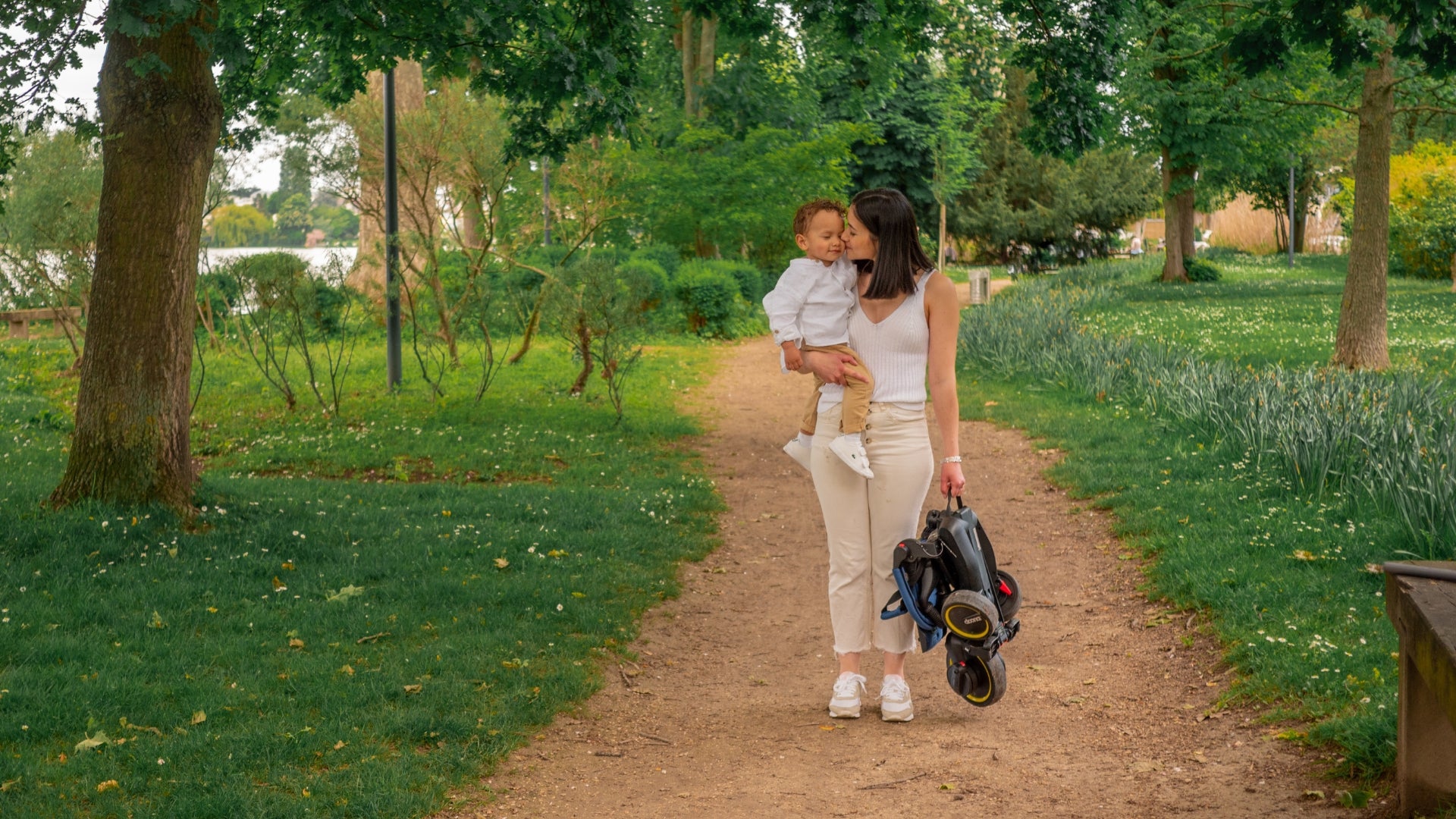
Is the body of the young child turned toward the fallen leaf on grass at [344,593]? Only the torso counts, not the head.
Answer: no

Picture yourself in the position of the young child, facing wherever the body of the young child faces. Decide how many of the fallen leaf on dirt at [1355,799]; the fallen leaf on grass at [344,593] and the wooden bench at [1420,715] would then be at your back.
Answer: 1

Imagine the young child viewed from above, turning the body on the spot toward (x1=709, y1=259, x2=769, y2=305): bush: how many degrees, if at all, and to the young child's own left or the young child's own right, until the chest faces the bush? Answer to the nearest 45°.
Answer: approximately 135° to the young child's own left

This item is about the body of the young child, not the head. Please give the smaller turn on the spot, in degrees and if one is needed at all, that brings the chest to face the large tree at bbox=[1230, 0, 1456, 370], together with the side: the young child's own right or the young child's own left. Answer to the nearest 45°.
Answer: approximately 90° to the young child's own left

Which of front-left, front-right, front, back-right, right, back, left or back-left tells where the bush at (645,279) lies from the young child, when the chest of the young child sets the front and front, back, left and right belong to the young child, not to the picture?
back-left

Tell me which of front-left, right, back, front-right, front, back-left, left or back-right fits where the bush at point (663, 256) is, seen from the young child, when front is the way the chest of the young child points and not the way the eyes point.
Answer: back-left

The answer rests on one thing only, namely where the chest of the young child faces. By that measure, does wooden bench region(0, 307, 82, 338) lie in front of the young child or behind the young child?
behind

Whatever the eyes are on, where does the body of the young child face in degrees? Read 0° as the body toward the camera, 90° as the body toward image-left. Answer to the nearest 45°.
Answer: approximately 315°

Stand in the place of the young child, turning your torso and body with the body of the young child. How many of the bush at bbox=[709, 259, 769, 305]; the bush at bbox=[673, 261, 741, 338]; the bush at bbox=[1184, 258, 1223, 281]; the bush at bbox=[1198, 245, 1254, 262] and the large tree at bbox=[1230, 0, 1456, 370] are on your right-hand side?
0

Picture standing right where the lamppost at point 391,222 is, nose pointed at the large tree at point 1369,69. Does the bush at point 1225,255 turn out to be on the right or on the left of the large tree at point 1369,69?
left
